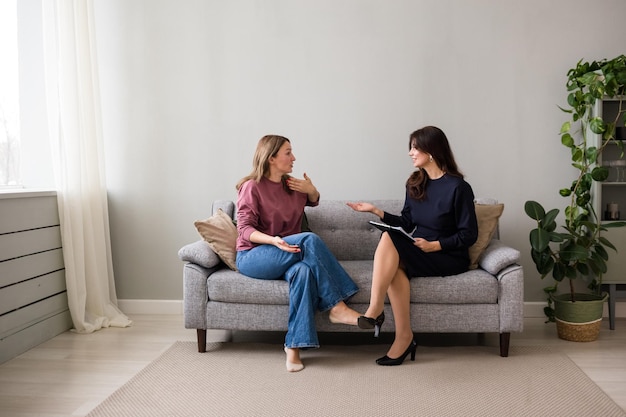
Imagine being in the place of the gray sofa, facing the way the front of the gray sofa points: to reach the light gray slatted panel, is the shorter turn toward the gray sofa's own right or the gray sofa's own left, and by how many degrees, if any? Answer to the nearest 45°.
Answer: approximately 90° to the gray sofa's own right

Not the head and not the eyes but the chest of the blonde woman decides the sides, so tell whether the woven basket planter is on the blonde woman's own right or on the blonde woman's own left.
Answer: on the blonde woman's own left

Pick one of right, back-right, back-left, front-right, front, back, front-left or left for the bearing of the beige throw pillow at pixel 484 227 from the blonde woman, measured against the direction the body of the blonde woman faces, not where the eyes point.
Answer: front-left

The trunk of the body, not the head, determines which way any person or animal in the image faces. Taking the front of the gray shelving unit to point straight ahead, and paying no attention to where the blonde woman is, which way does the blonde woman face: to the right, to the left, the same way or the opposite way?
to the left

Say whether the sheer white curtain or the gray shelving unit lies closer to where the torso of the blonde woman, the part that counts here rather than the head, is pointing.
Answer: the gray shelving unit

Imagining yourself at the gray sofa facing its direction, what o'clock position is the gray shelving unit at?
The gray shelving unit is roughly at 8 o'clock from the gray sofa.

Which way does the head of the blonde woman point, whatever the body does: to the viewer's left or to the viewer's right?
to the viewer's right

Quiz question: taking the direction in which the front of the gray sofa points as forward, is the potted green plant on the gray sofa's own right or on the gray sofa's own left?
on the gray sofa's own left

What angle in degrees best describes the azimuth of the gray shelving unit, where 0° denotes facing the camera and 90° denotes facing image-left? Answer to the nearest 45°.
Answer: approximately 0°

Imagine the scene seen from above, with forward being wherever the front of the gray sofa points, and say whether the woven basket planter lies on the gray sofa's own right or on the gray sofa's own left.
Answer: on the gray sofa's own left

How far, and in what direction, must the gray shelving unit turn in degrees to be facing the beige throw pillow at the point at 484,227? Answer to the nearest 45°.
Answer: approximately 45° to its right

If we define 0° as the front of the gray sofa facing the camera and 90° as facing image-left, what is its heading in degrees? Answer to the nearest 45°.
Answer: approximately 0°

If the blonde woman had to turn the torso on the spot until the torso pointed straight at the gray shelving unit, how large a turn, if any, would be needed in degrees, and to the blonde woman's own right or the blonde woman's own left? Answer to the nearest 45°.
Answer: approximately 45° to the blonde woman's own left

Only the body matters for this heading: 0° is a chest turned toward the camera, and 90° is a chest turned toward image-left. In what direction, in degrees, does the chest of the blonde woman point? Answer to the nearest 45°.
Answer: approximately 315°
